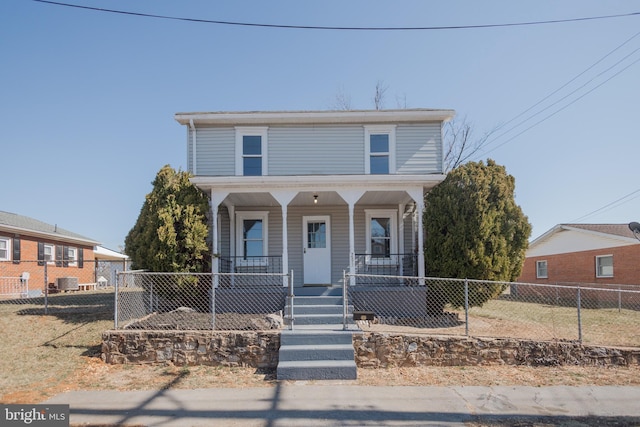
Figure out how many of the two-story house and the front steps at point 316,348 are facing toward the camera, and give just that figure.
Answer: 2

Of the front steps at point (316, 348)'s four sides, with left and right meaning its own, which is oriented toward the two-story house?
back

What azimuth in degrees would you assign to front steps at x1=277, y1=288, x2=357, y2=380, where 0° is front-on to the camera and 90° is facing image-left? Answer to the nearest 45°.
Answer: approximately 0°

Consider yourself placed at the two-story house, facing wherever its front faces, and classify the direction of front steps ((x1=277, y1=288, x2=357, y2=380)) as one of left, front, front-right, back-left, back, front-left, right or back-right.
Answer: front

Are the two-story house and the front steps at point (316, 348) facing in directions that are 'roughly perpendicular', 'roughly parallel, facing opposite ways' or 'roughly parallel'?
roughly parallel

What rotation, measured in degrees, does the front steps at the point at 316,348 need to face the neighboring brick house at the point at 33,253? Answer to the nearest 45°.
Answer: approximately 135° to its right

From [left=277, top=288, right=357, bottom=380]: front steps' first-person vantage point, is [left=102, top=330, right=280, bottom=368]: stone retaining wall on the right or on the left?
on its right

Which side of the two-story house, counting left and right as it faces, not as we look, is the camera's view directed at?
front

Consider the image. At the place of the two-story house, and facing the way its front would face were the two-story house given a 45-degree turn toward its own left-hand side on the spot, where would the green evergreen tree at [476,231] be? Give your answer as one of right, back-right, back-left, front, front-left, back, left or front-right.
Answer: front
